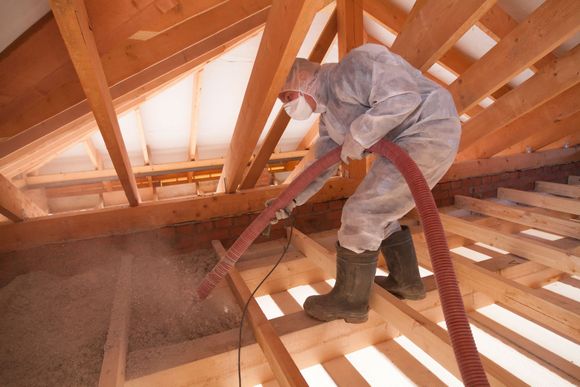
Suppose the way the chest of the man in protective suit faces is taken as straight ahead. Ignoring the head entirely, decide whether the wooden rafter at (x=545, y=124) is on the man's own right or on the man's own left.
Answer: on the man's own right

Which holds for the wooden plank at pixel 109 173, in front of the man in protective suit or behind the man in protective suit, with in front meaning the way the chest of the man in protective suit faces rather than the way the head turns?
in front

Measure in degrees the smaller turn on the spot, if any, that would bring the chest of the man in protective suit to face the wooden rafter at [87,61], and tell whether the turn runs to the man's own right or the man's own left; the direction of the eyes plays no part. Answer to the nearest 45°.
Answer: approximately 45° to the man's own left

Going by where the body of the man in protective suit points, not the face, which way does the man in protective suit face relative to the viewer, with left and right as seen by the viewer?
facing to the left of the viewer

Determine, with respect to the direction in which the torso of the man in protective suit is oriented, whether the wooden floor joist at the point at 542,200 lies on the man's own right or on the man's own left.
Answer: on the man's own right

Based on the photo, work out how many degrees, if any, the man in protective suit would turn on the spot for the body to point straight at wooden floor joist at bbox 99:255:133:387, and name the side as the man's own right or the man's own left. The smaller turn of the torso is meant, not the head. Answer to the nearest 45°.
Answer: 0° — they already face it

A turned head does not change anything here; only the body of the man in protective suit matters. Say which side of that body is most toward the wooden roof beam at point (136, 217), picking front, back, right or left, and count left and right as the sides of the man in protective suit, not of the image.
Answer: front

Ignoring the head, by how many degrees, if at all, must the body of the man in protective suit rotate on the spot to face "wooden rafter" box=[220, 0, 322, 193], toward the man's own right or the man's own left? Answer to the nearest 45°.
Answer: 0° — they already face it

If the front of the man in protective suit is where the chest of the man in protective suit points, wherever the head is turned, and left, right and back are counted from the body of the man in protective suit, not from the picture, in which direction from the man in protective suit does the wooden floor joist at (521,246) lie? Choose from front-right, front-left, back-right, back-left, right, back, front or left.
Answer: back-right
